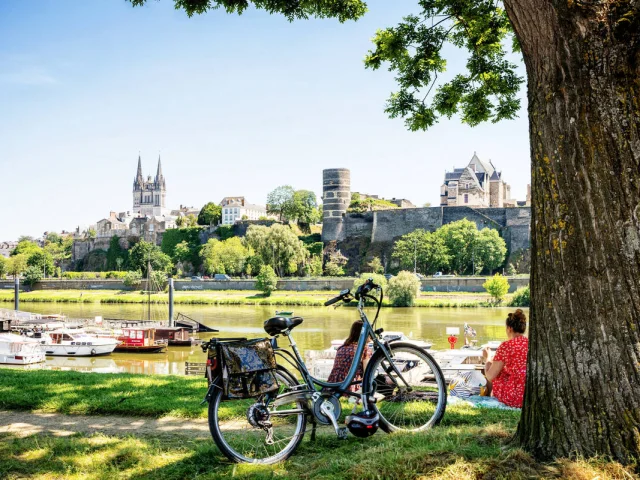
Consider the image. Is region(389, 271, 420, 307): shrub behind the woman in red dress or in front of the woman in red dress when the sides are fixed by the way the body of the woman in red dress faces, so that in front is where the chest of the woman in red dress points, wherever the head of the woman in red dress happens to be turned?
in front
